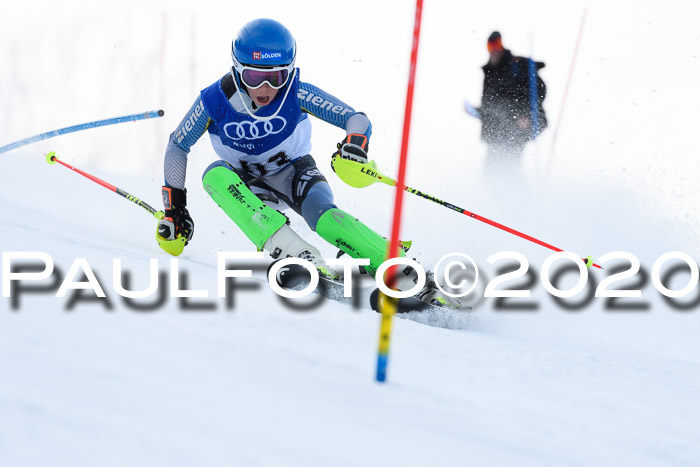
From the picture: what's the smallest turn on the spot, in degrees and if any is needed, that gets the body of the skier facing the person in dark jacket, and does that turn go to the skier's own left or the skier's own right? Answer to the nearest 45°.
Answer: approximately 135° to the skier's own left

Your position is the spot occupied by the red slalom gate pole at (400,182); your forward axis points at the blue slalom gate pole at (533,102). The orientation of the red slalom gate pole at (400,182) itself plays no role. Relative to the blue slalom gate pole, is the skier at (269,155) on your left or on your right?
left

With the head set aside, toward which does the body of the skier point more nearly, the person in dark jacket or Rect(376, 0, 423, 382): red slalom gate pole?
the red slalom gate pole

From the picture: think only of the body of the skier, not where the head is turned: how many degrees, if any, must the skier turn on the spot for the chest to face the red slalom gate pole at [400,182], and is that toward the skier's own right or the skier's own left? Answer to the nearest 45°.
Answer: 0° — they already face it

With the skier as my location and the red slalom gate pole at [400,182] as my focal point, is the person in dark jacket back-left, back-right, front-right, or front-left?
back-left

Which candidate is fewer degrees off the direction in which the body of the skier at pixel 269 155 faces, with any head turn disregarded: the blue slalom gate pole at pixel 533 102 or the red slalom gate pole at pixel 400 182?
the red slalom gate pole

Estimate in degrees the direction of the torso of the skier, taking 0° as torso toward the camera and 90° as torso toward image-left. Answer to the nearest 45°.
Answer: approximately 0°
